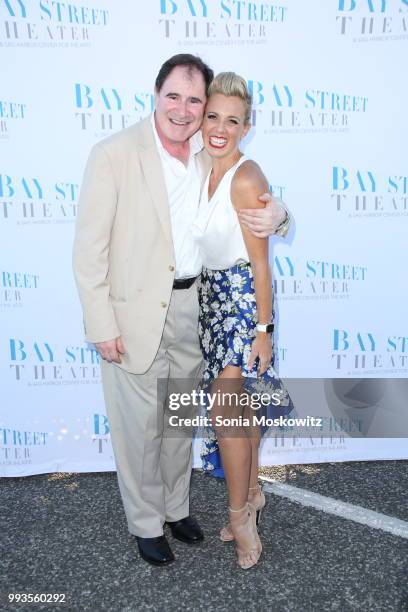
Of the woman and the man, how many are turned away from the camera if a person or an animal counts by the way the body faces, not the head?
0

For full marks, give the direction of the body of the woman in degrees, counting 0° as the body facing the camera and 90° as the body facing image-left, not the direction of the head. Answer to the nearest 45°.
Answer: approximately 45°

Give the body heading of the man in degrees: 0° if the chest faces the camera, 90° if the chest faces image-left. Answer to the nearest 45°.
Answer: approximately 315°
